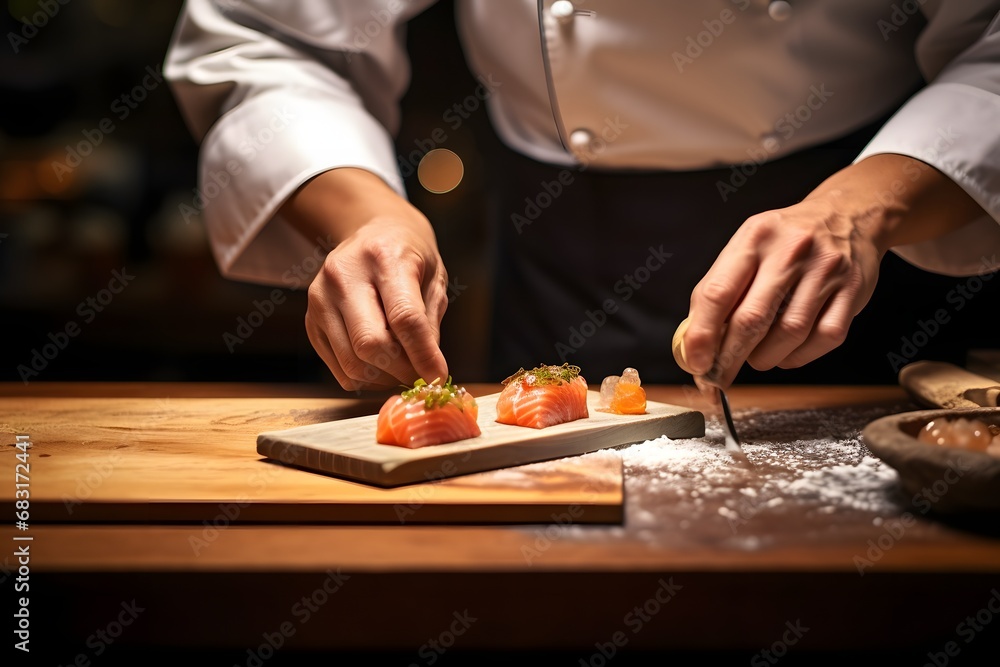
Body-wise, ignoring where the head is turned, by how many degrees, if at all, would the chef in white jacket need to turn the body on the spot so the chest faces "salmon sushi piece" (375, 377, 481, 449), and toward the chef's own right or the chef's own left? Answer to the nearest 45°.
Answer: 0° — they already face it

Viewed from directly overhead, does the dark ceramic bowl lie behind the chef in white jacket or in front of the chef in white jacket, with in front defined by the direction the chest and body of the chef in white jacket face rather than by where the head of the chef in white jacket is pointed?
in front

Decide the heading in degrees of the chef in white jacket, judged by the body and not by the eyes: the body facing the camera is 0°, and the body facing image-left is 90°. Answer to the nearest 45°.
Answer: approximately 0°

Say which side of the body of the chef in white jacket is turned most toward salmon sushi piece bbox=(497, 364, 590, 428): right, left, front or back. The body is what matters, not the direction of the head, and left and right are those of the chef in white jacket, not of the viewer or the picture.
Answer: front

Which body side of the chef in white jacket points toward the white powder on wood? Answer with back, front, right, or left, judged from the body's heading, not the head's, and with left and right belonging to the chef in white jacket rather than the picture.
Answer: front

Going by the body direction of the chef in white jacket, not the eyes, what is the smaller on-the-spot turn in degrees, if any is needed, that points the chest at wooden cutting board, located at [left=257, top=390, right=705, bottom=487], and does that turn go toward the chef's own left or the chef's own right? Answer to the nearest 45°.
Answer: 0° — they already face it
